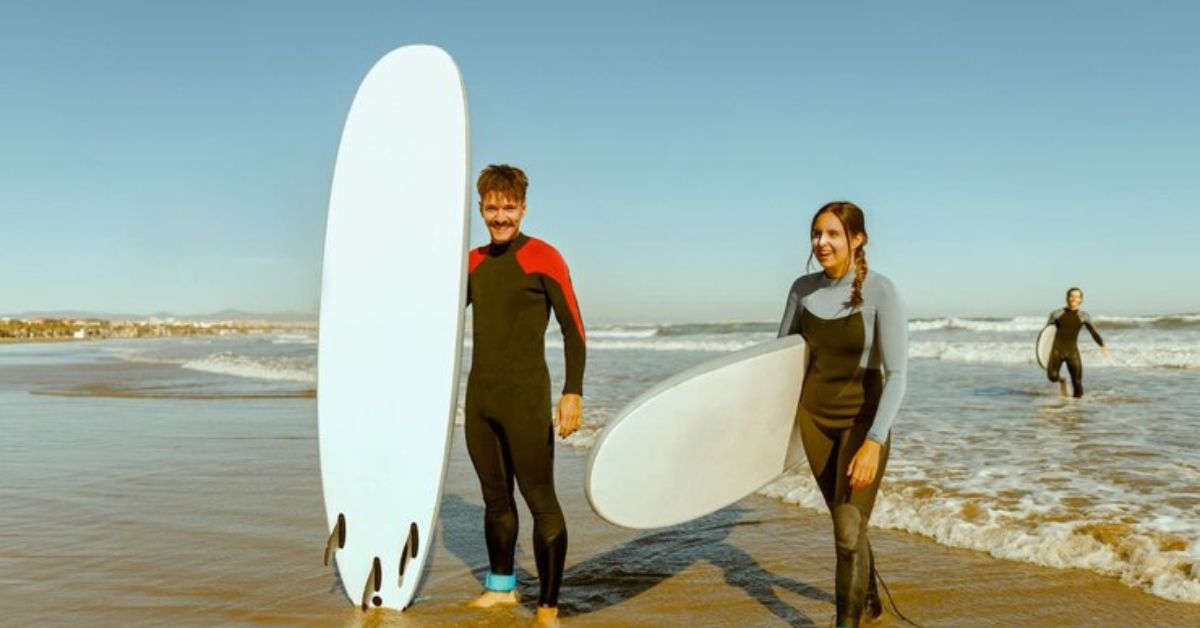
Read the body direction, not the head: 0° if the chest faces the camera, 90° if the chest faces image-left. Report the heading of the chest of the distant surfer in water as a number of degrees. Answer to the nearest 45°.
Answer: approximately 0°

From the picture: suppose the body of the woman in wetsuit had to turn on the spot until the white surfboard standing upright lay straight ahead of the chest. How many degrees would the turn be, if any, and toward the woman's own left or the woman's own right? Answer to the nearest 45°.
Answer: approximately 45° to the woman's own right

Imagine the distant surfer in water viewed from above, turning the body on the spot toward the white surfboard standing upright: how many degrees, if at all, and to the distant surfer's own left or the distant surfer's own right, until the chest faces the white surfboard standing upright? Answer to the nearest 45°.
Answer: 0° — they already face it

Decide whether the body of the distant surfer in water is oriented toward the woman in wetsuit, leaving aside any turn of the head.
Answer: yes

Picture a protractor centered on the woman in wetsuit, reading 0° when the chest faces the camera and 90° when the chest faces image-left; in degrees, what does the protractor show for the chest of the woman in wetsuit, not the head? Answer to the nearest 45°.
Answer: approximately 45°
